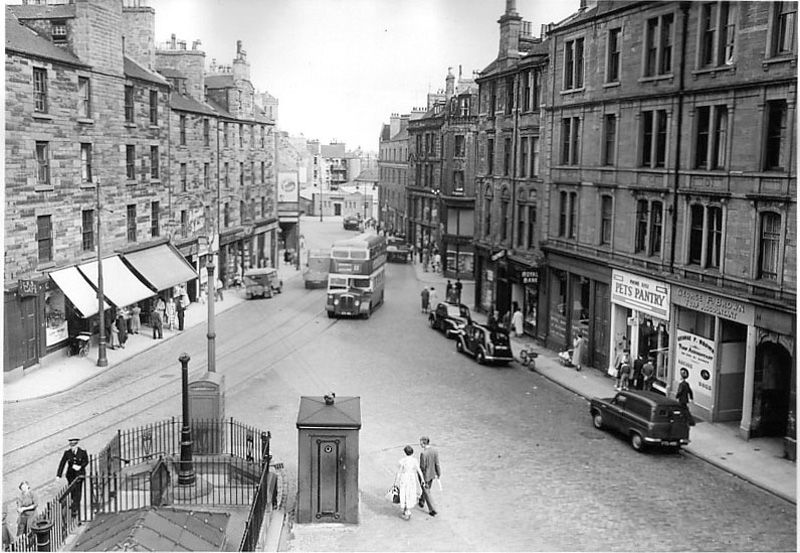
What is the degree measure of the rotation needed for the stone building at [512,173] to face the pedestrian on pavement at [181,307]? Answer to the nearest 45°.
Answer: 0° — it already faces them

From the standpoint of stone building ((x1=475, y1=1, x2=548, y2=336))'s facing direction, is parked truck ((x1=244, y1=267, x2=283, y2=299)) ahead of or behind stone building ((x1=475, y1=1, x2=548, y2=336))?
ahead

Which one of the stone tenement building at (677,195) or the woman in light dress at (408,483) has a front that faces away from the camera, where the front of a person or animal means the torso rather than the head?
the woman in light dress

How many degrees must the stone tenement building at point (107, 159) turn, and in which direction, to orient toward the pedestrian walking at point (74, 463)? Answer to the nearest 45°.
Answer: approximately 45° to its right

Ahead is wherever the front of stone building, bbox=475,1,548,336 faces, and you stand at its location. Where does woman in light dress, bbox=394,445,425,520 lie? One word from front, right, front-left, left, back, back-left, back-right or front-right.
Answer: front-left

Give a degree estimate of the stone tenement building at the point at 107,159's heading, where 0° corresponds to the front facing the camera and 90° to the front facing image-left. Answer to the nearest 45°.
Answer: approximately 315°

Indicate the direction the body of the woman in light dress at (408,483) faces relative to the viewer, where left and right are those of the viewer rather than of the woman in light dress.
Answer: facing away from the viewer

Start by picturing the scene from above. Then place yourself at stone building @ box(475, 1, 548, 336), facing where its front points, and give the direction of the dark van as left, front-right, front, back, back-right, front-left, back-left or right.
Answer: front-left

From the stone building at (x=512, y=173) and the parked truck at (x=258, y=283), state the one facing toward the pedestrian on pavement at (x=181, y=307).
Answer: the stone building

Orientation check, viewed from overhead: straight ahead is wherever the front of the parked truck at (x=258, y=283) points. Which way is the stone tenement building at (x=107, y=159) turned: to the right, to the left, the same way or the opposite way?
to the right

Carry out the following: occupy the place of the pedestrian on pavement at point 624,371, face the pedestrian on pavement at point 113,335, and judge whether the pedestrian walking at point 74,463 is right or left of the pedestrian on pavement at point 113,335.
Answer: left

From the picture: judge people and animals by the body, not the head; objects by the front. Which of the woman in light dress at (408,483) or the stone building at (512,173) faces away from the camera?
the woman in light dress

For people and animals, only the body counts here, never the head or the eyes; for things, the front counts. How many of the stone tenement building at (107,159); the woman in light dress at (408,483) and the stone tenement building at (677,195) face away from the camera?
1

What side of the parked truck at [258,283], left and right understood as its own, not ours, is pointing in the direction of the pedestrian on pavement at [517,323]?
right
